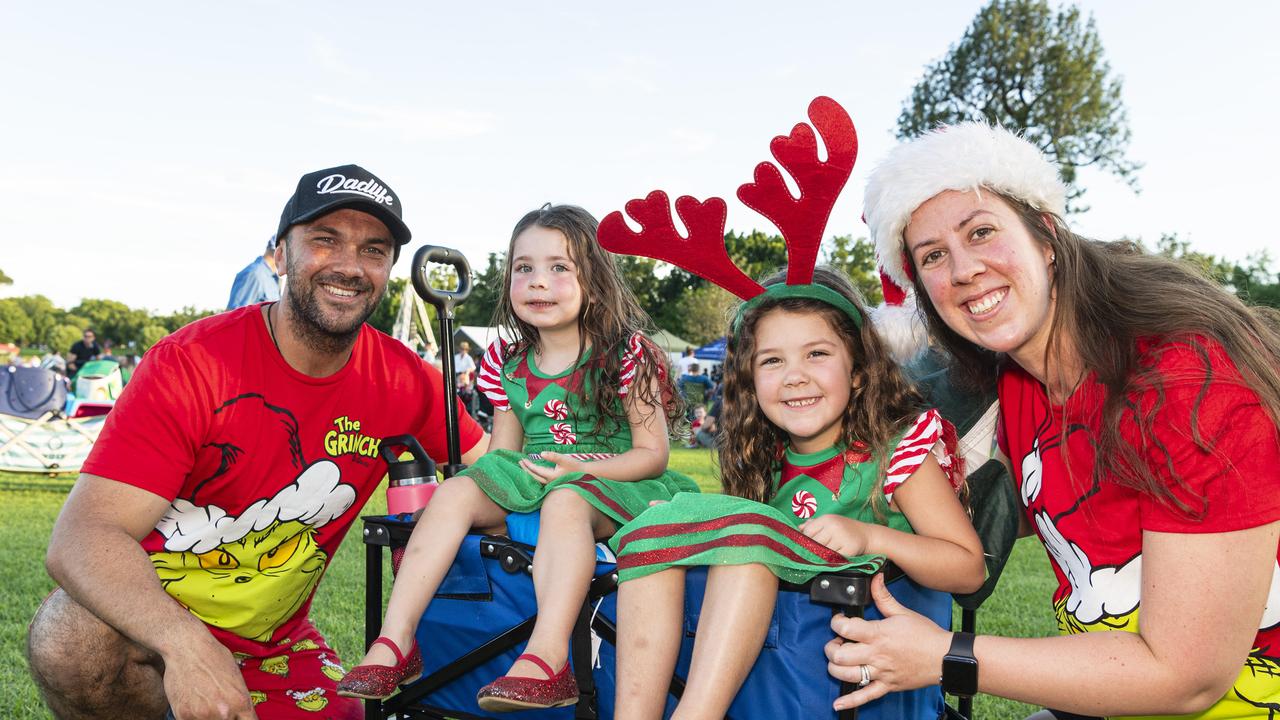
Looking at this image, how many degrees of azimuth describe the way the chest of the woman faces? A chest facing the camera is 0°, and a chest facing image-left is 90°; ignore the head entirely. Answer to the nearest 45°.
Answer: approximately 45°

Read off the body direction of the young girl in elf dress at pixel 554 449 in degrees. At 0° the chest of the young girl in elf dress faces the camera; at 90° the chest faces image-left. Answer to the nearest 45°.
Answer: approximately 45°

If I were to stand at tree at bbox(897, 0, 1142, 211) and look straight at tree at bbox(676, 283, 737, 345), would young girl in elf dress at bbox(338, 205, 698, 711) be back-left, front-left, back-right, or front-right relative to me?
back-left

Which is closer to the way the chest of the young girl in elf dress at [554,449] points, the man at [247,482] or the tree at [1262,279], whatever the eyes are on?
the man

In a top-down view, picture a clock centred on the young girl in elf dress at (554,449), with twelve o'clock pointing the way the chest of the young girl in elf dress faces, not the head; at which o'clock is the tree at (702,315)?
The tree is roughly at 5 o'clock from the young girl in elf dress.

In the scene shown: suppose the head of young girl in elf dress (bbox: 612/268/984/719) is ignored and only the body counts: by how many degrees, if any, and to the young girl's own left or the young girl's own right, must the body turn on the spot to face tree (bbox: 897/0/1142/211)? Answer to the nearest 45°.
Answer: approximately 135° to the young girl's own right
